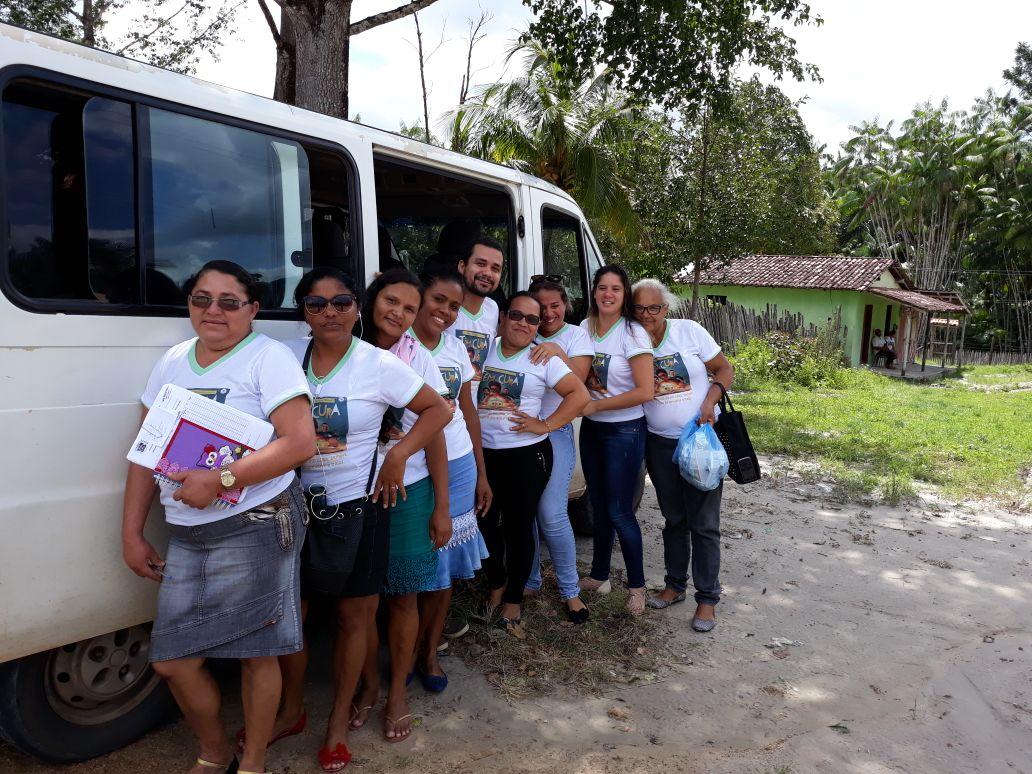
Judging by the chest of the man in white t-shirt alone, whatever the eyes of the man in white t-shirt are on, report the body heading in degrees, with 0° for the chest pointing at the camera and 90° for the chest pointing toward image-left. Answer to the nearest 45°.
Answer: approximately 0°

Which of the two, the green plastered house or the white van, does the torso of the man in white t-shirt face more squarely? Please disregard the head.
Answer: the white van

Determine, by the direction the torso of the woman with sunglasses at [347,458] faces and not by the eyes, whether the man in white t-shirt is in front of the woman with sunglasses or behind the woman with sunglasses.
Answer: behind

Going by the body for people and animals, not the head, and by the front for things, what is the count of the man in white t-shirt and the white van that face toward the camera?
1

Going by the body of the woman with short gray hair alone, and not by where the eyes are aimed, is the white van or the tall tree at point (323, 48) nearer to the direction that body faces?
the white van

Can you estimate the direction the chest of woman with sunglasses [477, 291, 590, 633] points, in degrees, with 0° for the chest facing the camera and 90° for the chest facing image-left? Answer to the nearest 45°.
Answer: approximately 45°
